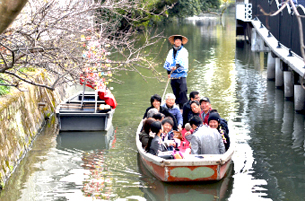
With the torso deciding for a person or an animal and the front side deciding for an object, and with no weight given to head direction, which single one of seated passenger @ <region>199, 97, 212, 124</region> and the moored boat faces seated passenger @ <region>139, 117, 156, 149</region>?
seated passenger @ <region>199, 97, 212, 124</region>

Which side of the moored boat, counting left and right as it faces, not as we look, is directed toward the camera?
back

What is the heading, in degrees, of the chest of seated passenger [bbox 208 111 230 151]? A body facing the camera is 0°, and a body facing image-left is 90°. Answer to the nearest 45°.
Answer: approximately 45°

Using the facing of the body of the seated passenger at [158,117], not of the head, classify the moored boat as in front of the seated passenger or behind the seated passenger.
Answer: behind

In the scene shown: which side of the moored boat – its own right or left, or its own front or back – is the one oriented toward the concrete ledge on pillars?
right

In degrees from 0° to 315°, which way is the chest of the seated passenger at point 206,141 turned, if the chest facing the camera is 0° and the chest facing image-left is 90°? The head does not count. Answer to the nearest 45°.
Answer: approximately 135°

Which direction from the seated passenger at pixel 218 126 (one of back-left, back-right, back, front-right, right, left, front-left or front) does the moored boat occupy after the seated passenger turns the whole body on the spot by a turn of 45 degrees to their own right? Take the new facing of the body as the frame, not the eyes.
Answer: front-right

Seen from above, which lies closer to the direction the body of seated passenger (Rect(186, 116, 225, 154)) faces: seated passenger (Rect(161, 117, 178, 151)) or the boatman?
the boatman

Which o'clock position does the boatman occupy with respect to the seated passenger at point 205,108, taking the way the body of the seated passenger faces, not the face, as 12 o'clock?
The boatman is roughly at 4 o'clock from the seated passenger.

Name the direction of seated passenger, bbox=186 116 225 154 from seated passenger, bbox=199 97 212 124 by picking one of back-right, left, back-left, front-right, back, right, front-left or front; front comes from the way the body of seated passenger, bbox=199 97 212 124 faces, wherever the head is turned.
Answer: front-left
